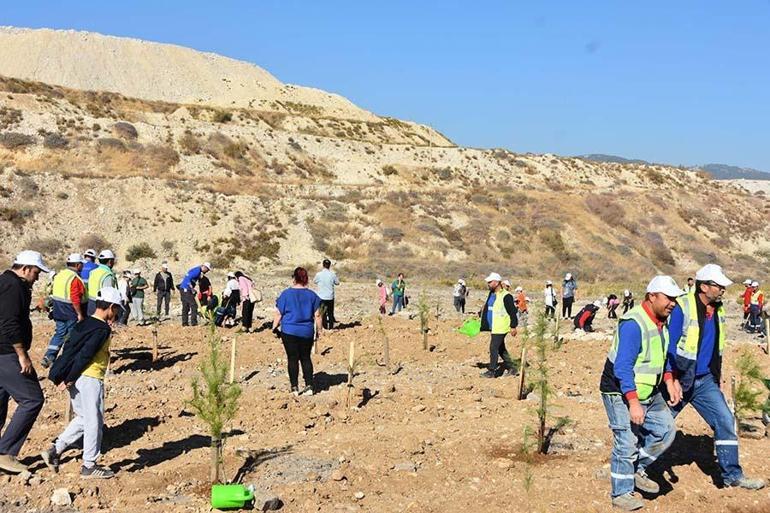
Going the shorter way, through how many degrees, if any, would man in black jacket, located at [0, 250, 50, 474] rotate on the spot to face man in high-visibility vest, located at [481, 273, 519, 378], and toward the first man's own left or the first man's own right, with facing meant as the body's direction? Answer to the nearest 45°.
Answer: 0° — they already face them

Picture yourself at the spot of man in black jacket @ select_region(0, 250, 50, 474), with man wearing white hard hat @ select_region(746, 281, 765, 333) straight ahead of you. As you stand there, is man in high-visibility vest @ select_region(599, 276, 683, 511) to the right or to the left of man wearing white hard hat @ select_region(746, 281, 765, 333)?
right

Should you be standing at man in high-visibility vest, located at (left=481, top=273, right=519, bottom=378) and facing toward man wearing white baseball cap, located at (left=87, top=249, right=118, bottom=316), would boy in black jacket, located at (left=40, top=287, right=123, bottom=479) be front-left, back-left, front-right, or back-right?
front-left

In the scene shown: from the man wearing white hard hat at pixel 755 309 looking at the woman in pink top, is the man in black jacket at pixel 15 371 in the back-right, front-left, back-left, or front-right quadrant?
front-left

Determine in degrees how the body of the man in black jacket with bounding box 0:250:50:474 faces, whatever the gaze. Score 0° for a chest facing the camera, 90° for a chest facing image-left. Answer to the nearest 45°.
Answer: approximately 270°

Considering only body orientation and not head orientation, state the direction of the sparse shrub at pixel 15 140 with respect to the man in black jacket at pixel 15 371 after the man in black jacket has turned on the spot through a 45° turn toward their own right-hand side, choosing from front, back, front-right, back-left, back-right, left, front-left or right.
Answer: back-left

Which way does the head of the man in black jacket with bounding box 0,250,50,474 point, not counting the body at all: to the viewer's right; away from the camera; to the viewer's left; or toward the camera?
to the viewer's right

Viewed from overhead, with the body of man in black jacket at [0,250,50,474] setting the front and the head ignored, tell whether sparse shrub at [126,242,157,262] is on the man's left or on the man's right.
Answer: on the man's left
